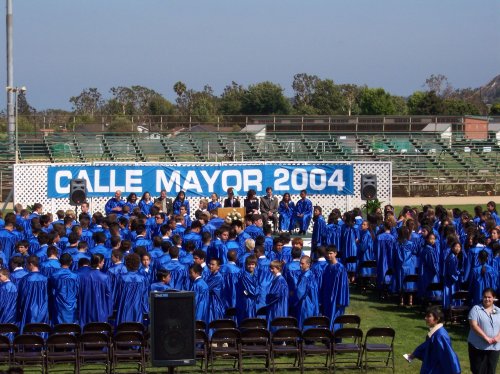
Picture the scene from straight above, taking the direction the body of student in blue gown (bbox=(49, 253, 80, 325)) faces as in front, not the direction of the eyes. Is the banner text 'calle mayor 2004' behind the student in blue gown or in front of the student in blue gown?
in front

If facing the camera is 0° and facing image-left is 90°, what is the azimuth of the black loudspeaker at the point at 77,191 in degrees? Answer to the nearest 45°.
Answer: approximately 0°

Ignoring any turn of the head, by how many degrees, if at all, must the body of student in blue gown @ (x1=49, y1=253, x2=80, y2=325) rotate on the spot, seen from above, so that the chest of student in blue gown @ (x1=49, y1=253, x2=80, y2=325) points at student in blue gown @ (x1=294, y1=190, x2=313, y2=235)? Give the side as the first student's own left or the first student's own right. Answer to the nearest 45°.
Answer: approximately 45° to the first student's own right

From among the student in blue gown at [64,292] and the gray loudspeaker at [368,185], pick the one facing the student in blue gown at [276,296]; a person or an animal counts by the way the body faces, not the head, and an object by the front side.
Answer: the gray loudspeaker

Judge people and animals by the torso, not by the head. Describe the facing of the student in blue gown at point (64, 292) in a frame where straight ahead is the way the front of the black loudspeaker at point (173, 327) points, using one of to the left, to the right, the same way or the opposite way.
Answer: the opposite way

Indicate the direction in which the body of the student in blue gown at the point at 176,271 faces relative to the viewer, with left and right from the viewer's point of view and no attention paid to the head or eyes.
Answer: facing away from the viewer

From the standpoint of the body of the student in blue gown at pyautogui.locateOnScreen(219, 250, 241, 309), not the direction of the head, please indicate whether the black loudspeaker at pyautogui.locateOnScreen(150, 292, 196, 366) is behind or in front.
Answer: behind

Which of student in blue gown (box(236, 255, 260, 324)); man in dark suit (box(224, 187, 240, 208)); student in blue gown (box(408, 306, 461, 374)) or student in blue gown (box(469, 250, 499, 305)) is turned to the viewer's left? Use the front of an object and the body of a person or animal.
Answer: student in blue gown (box(408, 306, 461, 374))

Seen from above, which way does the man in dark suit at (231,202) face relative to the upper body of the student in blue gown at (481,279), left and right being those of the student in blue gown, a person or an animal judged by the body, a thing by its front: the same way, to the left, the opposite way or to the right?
the opposite way

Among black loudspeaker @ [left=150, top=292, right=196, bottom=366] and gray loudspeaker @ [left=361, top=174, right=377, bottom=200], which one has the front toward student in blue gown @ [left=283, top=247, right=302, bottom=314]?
gray loudspeaker @ [left=361, top=174, right=377, bottom=200]

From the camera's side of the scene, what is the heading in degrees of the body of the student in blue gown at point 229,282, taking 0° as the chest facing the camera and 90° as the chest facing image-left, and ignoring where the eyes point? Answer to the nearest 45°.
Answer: approximately 180°

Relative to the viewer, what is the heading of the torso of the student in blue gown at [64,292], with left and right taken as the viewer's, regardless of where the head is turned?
facing away from the viewer
